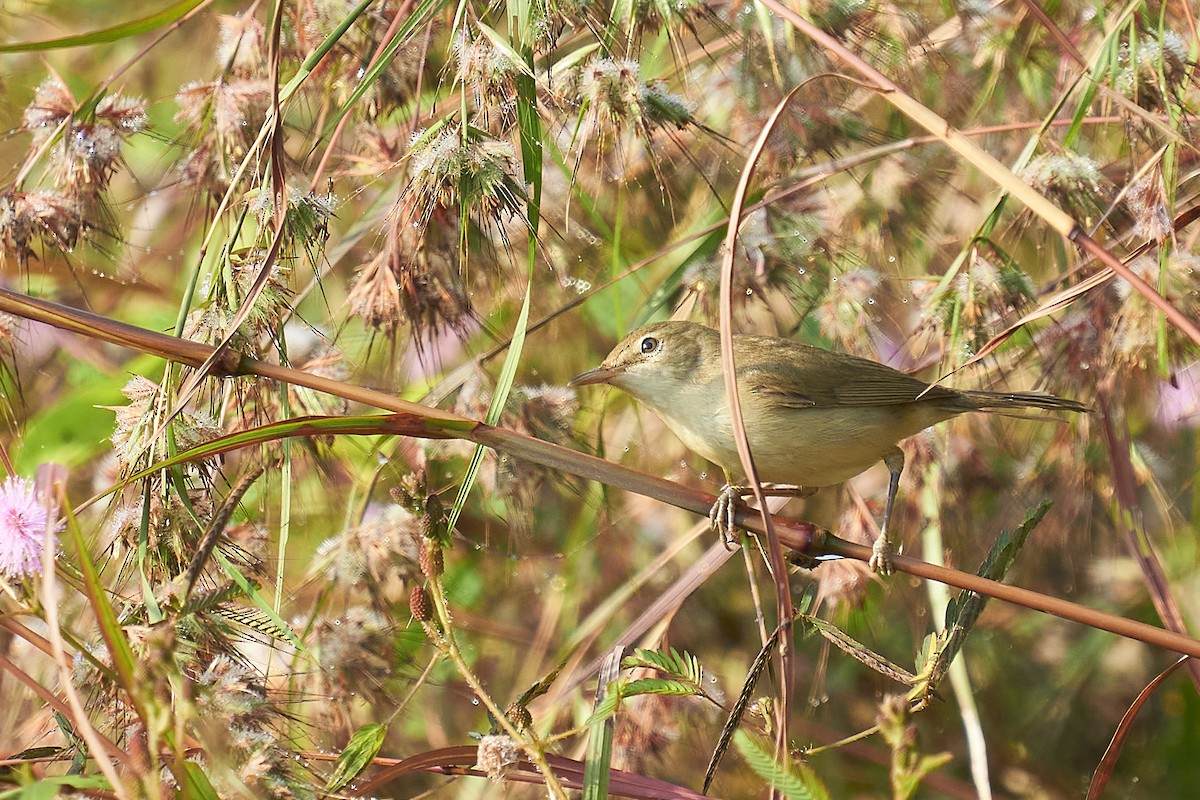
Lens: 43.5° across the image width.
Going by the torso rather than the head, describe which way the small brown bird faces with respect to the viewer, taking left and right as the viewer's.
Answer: facing to the left of the viewer

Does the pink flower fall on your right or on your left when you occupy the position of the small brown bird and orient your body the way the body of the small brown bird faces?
on your left
